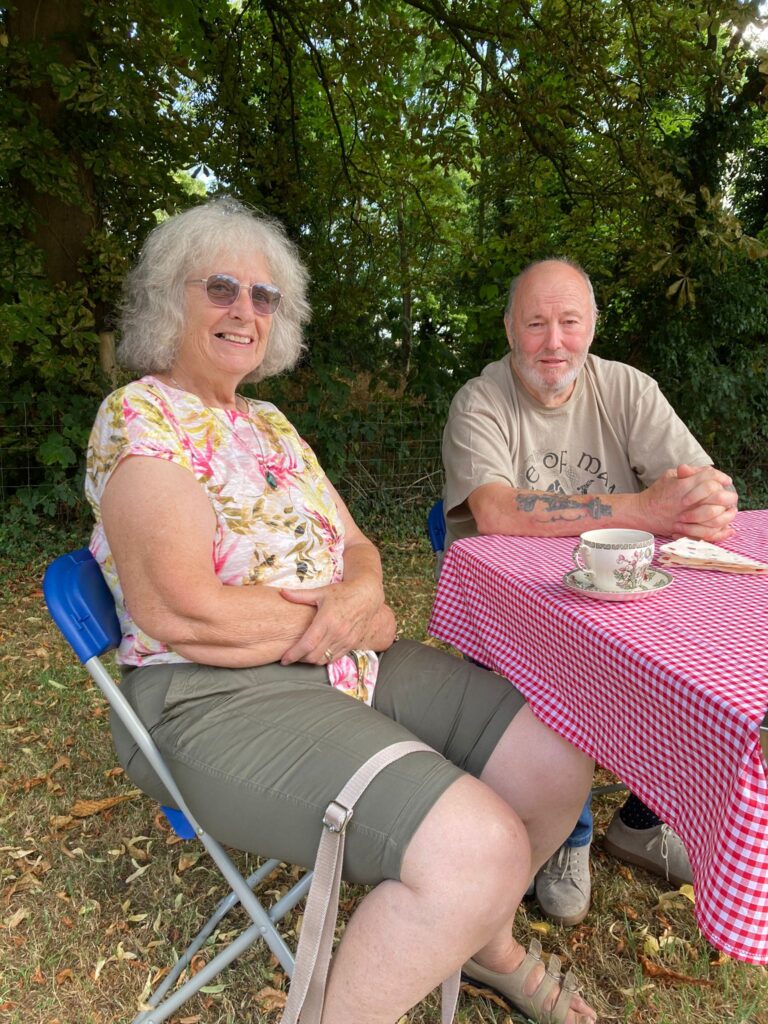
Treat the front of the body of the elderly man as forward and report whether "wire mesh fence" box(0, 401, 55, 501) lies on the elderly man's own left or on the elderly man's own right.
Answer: on the elderly man's own right

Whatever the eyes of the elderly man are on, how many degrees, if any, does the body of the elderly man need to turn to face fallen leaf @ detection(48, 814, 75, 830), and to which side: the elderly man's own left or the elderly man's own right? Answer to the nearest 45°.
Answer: approximately 90° to the elderly man's own right

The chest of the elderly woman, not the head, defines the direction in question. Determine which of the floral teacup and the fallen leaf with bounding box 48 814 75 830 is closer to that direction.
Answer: the floral teacup

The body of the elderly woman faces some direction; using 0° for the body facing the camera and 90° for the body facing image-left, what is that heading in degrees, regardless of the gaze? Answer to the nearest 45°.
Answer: approximately 315°

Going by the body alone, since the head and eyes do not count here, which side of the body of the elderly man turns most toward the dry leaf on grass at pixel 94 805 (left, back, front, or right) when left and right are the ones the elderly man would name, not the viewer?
right

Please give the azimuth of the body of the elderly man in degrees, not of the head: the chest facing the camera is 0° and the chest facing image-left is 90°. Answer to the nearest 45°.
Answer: approximately 0°

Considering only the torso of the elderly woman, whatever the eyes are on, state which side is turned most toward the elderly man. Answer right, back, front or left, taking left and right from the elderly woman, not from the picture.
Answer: left
